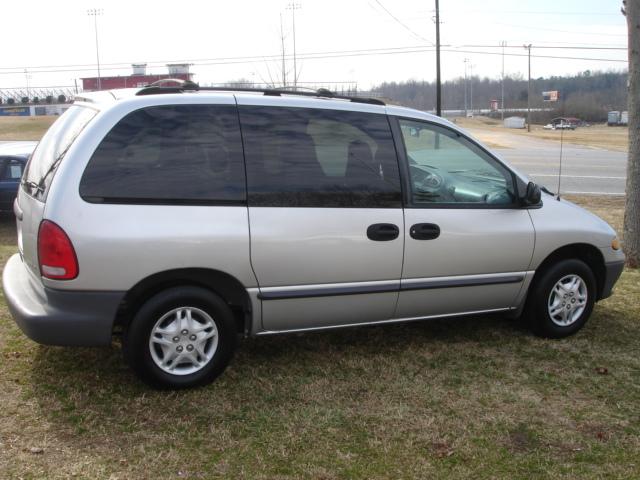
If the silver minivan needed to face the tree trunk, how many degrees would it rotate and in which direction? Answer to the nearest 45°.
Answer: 0° — it already faces it

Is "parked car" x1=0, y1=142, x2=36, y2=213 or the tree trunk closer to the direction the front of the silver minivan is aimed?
the tree trunk

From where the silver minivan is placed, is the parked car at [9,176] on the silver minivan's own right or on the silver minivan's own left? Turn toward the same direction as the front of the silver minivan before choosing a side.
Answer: on the silver minivan's own left

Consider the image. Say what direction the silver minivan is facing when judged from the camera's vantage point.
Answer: facing away from the viewer and to the right of the viewer
